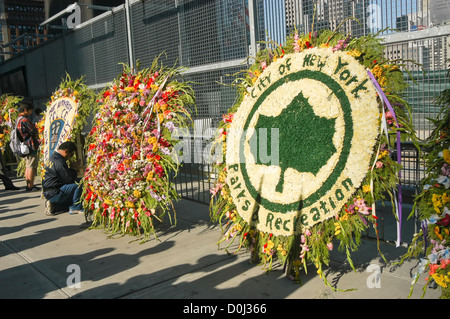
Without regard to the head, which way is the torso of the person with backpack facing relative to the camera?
to the viewer's right

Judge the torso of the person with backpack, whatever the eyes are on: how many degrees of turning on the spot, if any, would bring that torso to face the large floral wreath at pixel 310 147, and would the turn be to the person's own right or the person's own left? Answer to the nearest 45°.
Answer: approximately 90° to the person's own right

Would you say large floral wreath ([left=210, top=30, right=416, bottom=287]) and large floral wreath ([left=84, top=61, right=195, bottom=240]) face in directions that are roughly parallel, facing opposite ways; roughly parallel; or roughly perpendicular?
roughly parallel

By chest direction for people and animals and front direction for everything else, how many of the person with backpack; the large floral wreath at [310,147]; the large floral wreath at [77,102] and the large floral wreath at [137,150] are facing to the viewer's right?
1

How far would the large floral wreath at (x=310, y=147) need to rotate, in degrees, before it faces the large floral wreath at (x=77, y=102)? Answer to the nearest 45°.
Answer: approximately 90° to its right

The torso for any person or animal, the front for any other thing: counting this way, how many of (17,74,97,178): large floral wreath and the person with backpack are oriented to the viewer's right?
1

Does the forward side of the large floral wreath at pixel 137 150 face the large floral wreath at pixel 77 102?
no

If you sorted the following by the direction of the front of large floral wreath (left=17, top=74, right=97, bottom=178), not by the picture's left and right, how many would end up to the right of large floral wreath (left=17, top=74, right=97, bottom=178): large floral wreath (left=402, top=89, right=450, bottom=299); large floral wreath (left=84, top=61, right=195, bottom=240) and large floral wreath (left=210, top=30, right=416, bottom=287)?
0

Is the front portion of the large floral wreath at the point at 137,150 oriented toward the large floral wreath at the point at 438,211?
no

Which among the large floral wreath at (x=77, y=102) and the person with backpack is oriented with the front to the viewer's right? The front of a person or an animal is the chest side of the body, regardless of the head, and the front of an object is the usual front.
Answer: the person with backpack

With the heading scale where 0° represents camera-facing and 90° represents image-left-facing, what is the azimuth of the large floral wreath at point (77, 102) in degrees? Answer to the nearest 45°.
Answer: approximately 45°

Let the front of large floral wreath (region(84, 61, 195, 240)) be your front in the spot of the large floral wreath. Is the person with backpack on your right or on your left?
on your right

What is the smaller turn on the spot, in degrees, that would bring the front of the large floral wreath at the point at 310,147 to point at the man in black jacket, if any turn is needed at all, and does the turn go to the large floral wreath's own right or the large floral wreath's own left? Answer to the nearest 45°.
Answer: approximately 90° to the large floral wreath's own right

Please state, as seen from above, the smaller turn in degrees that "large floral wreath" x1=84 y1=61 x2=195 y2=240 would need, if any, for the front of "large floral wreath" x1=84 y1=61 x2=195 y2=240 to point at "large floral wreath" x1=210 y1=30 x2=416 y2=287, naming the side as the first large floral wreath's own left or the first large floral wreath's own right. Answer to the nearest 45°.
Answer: approximately 90° to the first large floral wreath's own left
